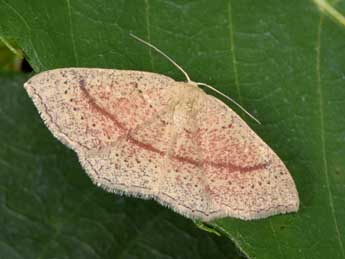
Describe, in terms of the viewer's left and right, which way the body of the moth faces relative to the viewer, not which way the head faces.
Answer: facing away from the viewer
